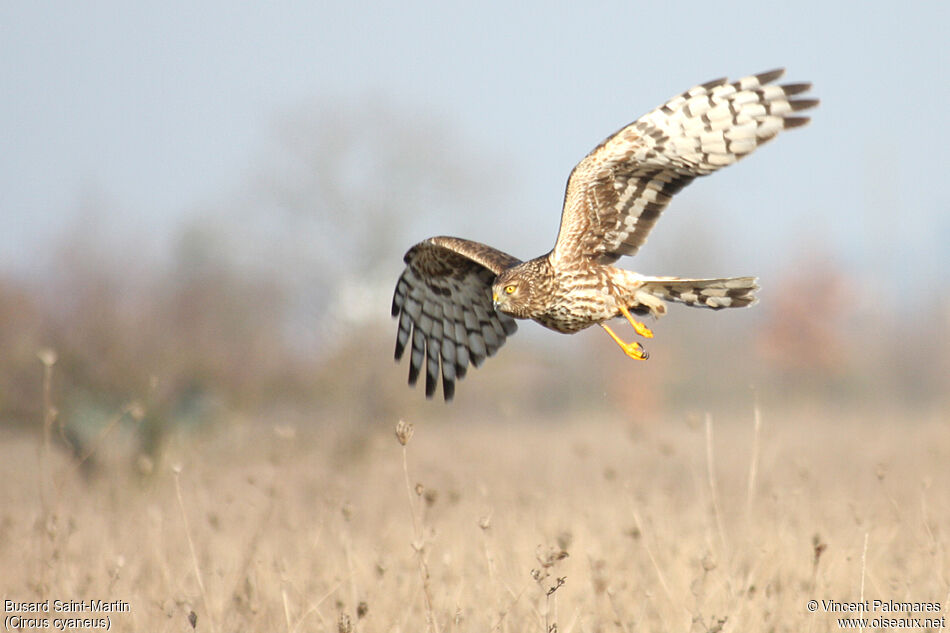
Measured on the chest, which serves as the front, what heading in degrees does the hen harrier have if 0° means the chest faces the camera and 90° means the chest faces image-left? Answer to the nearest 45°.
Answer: approximately 45°

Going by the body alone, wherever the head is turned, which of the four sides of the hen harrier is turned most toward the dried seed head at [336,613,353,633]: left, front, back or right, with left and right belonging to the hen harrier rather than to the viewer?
front
